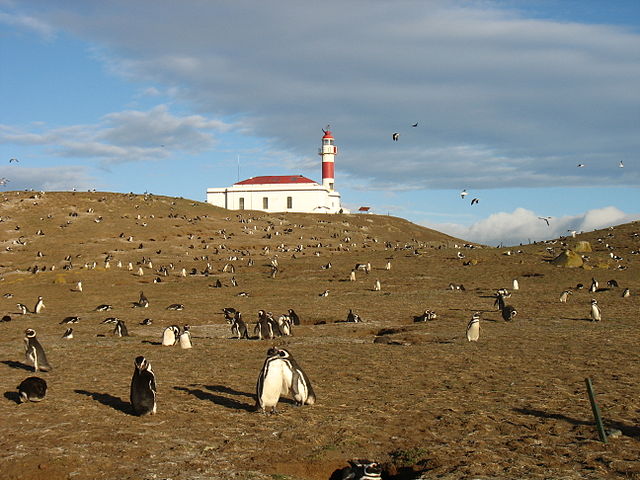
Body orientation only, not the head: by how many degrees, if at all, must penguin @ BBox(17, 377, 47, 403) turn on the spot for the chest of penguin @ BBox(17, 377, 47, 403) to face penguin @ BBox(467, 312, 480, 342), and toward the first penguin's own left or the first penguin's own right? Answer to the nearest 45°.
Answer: approximately 180°

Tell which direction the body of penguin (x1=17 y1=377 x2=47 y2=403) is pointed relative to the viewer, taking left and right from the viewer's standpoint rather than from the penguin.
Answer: facing to the left of the viewer

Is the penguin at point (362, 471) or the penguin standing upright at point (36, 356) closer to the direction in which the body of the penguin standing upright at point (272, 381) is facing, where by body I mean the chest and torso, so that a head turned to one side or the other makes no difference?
the penguin

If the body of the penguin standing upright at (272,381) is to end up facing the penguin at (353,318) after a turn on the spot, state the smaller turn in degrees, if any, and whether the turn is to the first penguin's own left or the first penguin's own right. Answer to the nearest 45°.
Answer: approximately 135° to the first penguin's own left
